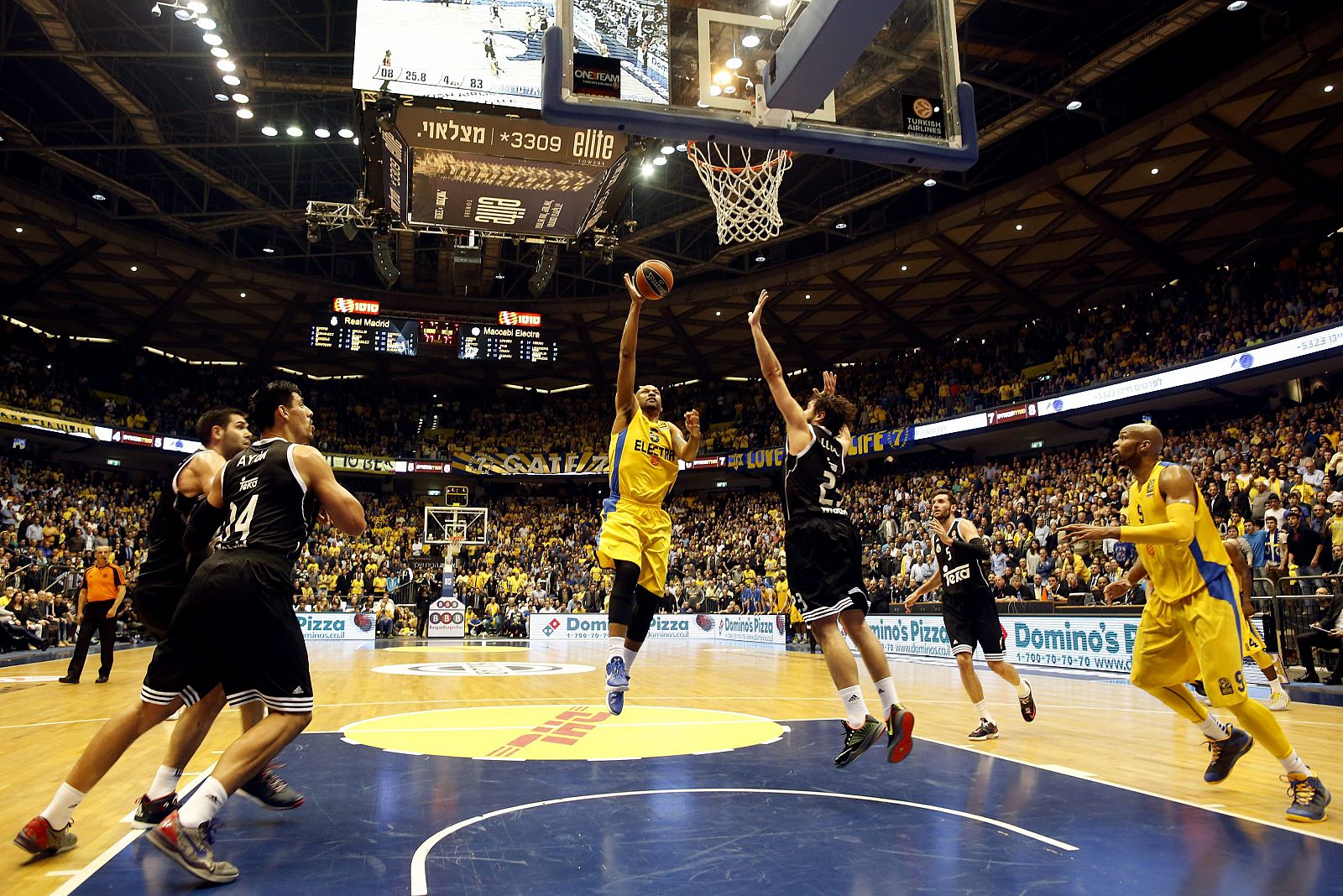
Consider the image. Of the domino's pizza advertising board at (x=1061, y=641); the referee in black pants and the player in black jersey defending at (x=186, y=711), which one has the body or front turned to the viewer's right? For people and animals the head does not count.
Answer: the player in black jersey defending

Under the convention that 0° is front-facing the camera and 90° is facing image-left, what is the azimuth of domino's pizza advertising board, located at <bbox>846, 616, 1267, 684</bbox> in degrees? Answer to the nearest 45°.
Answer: approximately 45°

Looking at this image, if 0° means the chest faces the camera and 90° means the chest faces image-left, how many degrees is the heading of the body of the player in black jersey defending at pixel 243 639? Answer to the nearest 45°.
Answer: approximately 225°

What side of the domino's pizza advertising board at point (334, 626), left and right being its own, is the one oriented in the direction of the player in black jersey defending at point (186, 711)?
front

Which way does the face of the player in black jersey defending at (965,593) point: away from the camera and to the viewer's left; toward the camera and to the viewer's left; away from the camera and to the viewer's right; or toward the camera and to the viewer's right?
toward the camera and to the viewer's left

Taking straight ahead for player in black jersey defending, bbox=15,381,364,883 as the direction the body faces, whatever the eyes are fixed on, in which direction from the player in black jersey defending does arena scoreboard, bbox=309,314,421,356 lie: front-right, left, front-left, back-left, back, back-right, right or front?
front-left

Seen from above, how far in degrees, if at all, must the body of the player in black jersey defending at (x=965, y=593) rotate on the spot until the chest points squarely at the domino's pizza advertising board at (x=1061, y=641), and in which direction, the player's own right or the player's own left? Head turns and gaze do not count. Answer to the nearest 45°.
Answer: approximately 135° to the player's own right

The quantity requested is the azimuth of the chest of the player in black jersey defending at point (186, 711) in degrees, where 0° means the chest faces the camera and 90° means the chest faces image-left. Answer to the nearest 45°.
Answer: approximately 270°

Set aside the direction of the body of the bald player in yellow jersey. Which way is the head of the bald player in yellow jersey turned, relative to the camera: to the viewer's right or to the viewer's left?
to the viewer's left

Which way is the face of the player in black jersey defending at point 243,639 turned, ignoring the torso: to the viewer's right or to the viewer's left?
to the viewer's right

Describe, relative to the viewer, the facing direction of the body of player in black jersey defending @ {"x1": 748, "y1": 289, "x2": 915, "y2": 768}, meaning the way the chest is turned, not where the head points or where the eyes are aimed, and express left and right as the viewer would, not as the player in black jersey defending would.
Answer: facing away from the viewer and to the left of the viewer

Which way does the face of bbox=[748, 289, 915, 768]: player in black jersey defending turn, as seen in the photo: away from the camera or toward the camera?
away from the camera

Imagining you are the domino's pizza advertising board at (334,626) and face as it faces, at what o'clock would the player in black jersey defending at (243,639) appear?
The player in black jersey defending is roughly at 12 o'clock from the domino's pizza advertising board.
